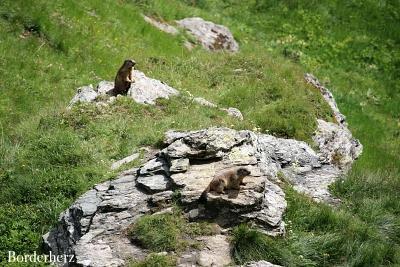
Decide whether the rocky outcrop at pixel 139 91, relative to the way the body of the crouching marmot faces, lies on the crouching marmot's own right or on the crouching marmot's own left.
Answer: on the crouching marmot's own left

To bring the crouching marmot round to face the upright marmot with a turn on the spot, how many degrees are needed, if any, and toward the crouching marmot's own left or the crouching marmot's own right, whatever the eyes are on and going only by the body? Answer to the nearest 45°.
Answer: approximately 135° to the crouching marmot's own left

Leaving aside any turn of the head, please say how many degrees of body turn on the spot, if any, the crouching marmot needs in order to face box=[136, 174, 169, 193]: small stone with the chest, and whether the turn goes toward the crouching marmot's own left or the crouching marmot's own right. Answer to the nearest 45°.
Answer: approximately 180°

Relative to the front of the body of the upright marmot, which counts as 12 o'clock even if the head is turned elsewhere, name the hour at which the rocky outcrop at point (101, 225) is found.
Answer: The rocky outcrop is roughly at 3 o'clock from the upright marmot.

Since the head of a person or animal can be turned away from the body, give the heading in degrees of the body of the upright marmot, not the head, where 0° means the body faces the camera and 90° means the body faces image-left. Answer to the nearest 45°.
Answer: approximately 270°

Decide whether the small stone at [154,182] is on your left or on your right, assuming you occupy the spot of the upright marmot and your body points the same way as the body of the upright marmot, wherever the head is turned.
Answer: on your right

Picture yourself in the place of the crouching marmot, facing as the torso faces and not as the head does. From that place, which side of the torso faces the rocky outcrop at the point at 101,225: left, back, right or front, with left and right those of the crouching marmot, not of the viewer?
back

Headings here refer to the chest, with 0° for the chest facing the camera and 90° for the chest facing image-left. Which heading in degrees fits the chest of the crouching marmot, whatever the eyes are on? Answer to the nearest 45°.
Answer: approximately 270°
